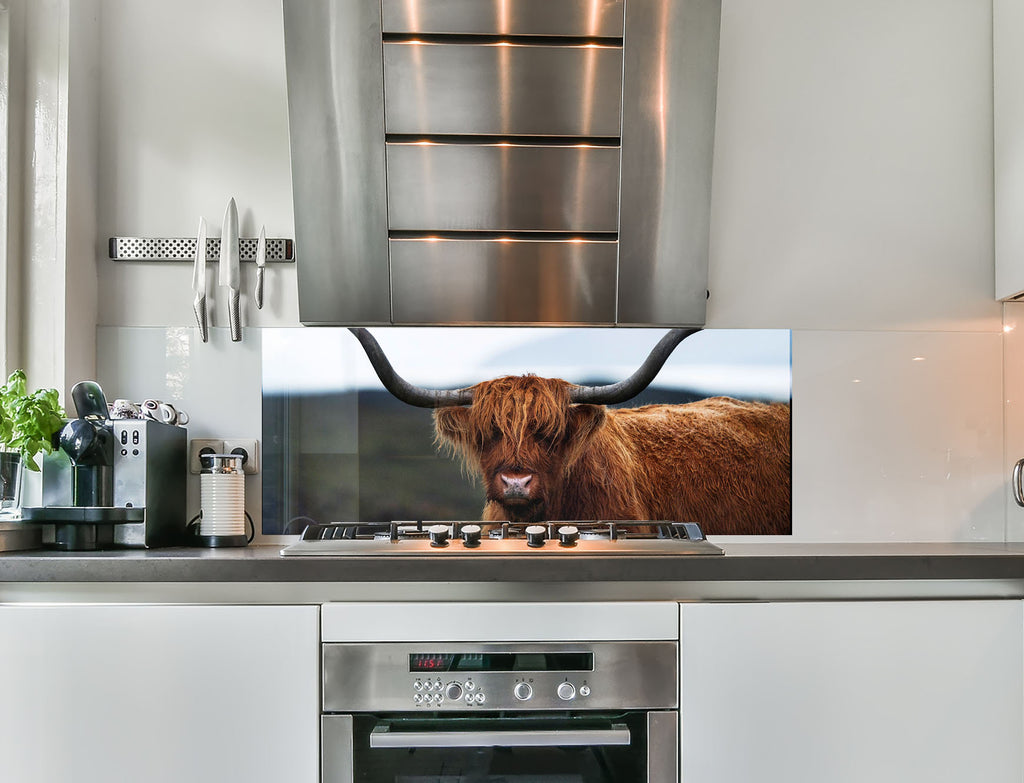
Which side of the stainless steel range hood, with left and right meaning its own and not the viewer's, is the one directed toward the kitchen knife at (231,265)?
right

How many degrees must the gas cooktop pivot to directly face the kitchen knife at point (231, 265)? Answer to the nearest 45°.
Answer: approximately 135° to its right

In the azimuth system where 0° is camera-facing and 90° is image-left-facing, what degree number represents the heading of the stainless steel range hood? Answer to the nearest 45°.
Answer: approximately 0°

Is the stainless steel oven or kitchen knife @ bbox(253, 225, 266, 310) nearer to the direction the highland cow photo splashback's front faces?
the stainless steel oven

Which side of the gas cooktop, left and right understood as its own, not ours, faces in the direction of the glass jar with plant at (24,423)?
right

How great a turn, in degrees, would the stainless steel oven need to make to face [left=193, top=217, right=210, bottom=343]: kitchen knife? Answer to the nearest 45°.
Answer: approximately 135° to its right
